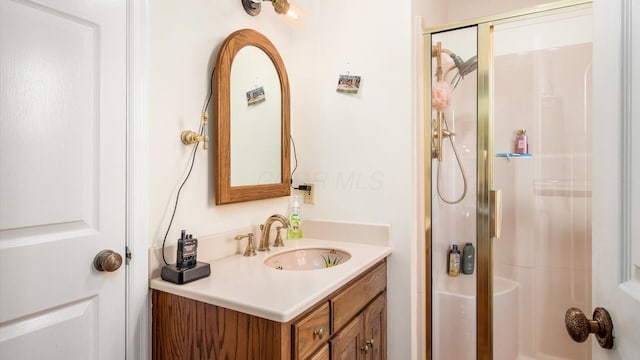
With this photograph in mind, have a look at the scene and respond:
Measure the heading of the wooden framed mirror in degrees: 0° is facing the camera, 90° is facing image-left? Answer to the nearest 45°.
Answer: approximately 315°

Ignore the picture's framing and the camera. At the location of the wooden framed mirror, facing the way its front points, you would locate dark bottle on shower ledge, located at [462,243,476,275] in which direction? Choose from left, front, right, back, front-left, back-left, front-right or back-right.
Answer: front-left

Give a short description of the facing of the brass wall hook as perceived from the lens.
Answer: facing the viewer and to the right of the viewer

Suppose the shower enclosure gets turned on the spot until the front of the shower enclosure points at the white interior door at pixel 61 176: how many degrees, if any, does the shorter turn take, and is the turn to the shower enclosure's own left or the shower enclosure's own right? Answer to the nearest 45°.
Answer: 0° — it already faces it

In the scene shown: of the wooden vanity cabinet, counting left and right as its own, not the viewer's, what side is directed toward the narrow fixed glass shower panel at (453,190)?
left

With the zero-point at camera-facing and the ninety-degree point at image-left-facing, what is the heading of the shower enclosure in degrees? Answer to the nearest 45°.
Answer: approximately 45°

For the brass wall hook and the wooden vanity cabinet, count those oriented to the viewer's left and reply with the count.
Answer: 0

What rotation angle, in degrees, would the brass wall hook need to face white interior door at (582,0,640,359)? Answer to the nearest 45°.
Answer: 0° — it already faces it

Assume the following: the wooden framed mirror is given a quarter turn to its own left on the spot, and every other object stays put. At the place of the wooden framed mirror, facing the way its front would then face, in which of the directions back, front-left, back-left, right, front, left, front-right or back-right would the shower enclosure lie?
front-right
